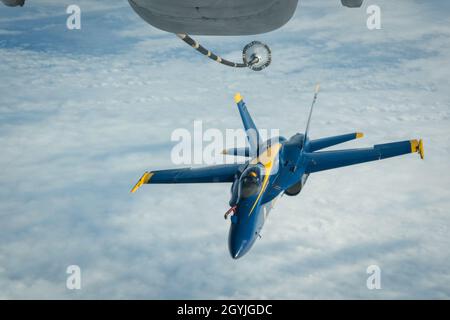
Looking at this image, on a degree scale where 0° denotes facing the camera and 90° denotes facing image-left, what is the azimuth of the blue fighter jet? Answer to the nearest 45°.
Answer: approximately 0°
